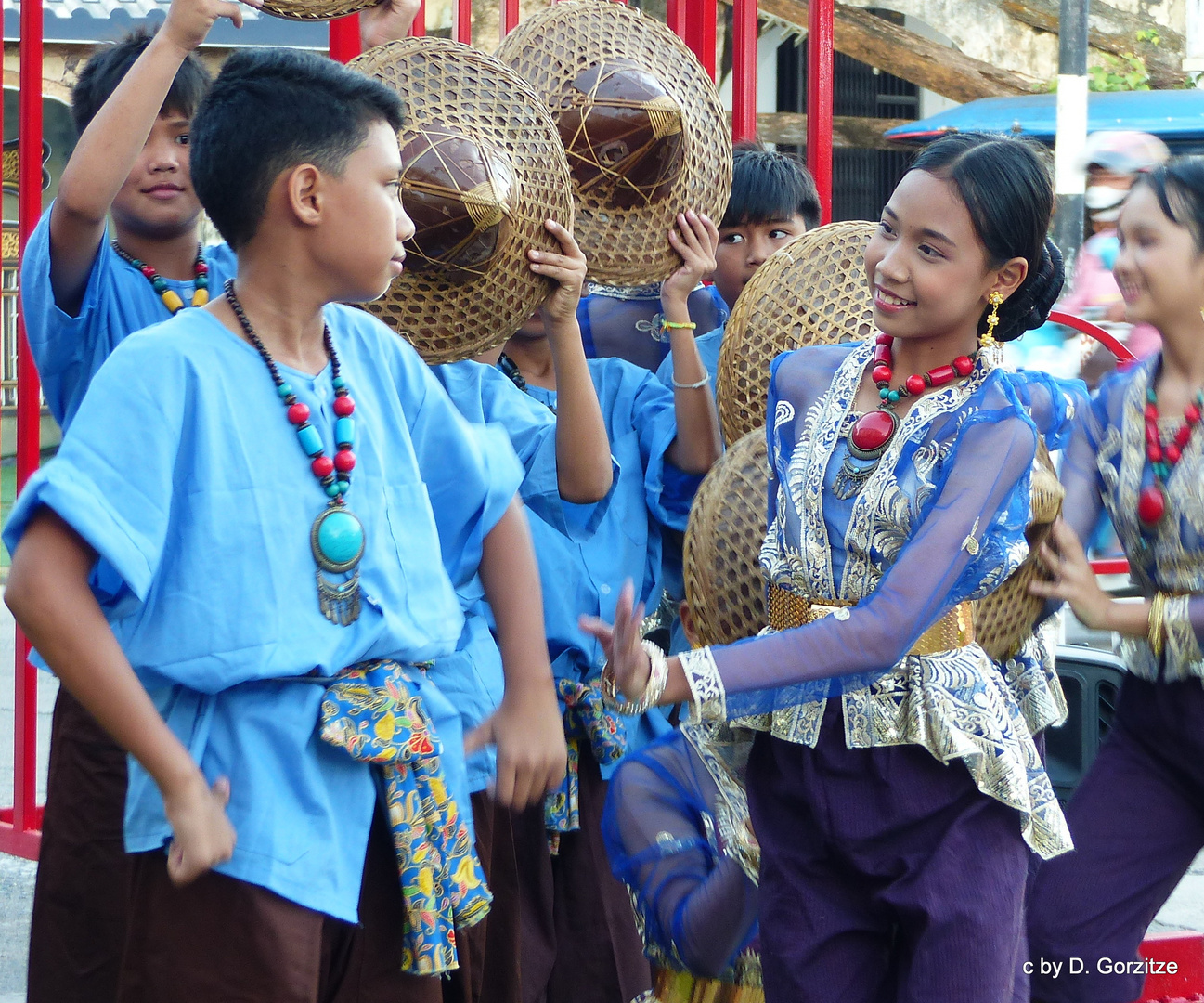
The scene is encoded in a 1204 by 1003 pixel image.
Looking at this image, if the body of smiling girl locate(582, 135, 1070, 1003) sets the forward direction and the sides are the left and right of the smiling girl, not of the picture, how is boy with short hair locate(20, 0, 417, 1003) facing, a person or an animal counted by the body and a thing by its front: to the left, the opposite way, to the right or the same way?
to the left

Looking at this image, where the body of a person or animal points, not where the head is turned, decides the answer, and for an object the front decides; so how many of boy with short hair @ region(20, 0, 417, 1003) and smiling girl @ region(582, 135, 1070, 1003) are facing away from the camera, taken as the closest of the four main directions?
0

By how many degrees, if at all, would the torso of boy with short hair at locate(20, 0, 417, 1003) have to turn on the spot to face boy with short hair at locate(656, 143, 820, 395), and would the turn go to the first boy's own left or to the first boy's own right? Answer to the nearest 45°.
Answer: approximately 90° to the first boy's own left

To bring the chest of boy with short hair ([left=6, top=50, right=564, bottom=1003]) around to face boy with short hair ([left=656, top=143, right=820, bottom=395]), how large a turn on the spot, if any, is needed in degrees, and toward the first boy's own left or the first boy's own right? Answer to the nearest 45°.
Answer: approximately 90° to the first boy's own left

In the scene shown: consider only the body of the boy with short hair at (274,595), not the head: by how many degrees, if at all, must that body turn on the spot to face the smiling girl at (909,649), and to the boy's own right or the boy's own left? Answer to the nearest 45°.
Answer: approximately 45° to the boy's own left

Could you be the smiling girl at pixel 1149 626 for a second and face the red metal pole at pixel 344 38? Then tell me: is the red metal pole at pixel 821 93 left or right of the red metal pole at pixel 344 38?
right

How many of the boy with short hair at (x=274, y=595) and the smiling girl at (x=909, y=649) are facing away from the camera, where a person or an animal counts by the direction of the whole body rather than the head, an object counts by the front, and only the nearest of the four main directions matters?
0

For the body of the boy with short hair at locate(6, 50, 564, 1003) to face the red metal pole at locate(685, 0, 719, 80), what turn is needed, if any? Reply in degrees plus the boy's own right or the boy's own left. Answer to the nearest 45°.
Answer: approximately 90° to the boy's own left

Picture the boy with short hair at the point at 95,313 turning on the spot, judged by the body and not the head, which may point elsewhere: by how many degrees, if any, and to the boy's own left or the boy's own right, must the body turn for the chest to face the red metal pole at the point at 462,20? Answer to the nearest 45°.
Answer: approximately 90° to the boy's own left

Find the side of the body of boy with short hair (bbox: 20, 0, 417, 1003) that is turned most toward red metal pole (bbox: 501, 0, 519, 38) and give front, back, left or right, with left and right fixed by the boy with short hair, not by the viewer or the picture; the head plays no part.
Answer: left

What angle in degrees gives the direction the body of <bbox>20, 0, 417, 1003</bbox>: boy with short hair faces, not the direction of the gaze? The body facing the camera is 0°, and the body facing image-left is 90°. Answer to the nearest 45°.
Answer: approximately 315°

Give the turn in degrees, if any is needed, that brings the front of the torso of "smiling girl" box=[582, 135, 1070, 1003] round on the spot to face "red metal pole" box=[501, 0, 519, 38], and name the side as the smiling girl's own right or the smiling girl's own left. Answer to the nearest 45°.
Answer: approximately 90° to the smiling girl's own right

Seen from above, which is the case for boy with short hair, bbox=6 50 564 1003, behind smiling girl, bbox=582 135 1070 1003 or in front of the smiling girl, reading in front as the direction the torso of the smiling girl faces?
in front

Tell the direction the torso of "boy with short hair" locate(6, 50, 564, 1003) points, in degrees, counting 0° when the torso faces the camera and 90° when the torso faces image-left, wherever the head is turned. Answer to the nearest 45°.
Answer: approximately 315°

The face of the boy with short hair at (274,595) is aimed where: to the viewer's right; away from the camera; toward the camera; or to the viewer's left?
to the viewer's right
